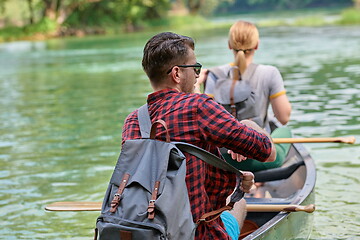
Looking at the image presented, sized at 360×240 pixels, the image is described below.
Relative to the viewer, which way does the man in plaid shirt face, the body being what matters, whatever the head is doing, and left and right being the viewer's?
facing away from the viewer and to the right of the viewer
